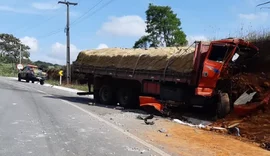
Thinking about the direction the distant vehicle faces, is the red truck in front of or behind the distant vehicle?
in front

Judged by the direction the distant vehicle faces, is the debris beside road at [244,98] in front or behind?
in front

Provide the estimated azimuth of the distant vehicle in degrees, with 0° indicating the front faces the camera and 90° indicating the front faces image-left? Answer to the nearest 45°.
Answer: approximately 315°

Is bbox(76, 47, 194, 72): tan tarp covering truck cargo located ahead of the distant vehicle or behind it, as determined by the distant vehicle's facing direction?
ahead
